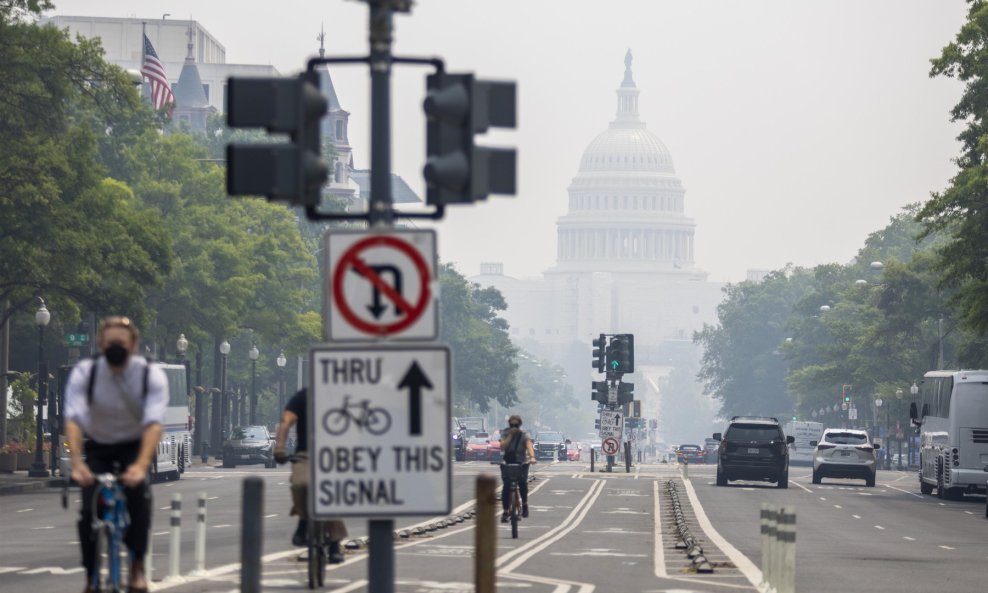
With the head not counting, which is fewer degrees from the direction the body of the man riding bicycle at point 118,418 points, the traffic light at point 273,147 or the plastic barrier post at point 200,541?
the traffic light

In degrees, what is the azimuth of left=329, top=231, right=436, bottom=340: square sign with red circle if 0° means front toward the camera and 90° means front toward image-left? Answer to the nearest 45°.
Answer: approximately 0°

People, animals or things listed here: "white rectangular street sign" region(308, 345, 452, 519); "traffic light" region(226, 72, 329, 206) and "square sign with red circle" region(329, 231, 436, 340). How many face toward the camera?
2

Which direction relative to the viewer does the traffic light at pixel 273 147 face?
to the viewer's left

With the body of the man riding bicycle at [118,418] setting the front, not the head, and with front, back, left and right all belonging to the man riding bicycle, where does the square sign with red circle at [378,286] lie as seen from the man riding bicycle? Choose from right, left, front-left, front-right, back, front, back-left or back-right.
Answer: front-left

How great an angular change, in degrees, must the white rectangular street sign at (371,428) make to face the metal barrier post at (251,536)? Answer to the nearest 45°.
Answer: approximately 90° to its right

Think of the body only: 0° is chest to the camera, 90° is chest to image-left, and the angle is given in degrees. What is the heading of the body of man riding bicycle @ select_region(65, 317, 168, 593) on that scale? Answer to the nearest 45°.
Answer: approximately 0°
